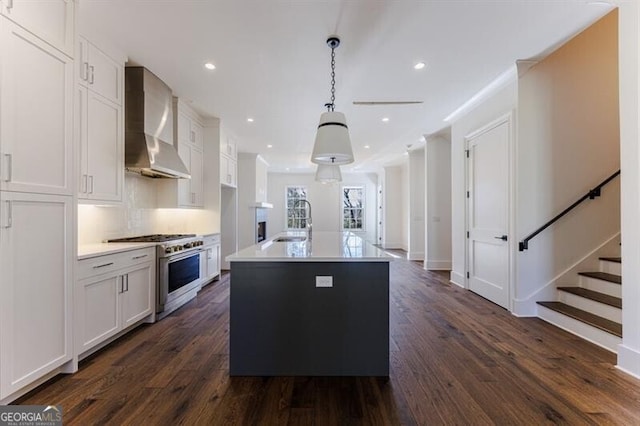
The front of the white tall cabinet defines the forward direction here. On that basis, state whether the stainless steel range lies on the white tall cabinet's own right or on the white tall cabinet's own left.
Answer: on the white tall cabinet's own left

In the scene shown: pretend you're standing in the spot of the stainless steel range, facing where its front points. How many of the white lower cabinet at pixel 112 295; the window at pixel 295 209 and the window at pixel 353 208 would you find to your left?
2

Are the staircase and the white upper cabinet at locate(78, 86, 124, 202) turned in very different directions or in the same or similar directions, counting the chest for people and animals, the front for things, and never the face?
very different directions

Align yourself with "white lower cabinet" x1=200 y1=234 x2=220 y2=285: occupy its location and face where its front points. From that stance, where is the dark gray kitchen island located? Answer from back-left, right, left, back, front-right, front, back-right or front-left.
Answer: front-right

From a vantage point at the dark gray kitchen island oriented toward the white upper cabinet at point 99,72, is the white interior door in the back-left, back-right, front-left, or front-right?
back-right

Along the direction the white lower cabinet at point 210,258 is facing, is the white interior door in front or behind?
in front

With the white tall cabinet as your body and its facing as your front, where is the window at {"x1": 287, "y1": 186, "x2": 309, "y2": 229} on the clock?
The window is roughly at 9 o'clock from the white tall cabinet.

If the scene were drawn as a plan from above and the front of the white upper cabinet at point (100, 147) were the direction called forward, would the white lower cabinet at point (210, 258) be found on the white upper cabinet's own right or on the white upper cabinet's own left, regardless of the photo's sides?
on the white upper cabinet's own left

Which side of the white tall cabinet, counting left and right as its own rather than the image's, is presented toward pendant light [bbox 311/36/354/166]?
front

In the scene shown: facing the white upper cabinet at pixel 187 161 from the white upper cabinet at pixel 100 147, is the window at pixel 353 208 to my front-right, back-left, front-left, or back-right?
front-right

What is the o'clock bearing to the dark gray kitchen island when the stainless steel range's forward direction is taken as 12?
The dark gray kitchen island is roughly at 1 o'clock from the stainless steel range.

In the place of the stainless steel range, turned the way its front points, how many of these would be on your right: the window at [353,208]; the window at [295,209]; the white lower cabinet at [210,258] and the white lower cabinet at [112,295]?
1

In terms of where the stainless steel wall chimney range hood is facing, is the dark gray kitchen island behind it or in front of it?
in front

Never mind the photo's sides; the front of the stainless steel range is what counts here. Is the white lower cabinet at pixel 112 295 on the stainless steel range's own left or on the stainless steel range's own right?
on the stainless steel range's own right

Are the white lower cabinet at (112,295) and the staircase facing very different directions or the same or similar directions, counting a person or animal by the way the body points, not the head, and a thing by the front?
very different directions

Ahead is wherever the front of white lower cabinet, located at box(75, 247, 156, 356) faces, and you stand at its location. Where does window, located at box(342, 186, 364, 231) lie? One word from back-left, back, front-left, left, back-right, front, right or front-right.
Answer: left

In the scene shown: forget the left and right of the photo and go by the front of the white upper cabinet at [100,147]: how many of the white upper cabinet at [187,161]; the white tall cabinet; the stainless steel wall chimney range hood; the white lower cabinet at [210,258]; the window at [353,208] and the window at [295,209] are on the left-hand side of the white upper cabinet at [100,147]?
5

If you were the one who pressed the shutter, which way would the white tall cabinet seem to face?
facing the viewer and to the right of the viewer
